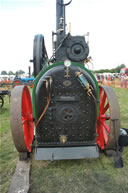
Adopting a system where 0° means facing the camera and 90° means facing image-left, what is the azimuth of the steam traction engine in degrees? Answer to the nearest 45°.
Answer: approximately 180°
